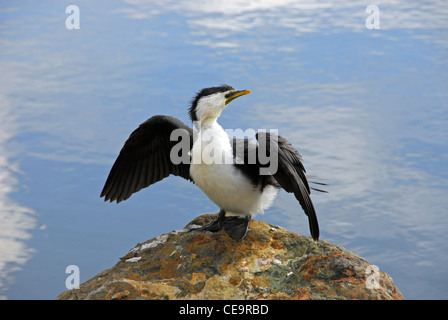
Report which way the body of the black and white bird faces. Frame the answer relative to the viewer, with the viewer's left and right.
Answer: facing the viewer and to the left of the viewer
